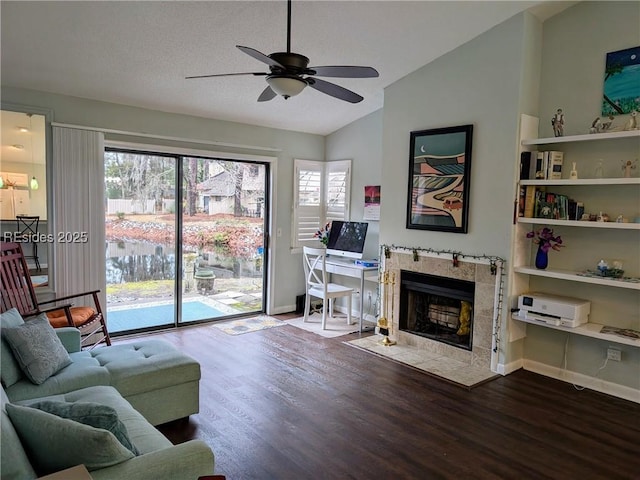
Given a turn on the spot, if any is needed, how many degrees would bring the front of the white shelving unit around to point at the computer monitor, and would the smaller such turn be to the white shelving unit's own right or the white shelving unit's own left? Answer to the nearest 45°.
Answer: approximately 45° to the white shelving unit's own right

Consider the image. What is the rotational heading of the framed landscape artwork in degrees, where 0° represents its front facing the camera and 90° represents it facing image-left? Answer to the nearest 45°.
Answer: approximately 45°

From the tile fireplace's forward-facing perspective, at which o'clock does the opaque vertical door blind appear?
The opaque vertical door blind is roughly at 1 o'clock from the tile fireplace.

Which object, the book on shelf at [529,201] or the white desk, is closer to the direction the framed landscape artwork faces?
the white desk

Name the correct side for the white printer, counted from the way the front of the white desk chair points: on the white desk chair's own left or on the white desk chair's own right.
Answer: on the white desk chair's own right

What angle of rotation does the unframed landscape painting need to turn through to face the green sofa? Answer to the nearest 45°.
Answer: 0° — it already faces it

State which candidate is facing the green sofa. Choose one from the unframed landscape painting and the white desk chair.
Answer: the unframed landscape painting
